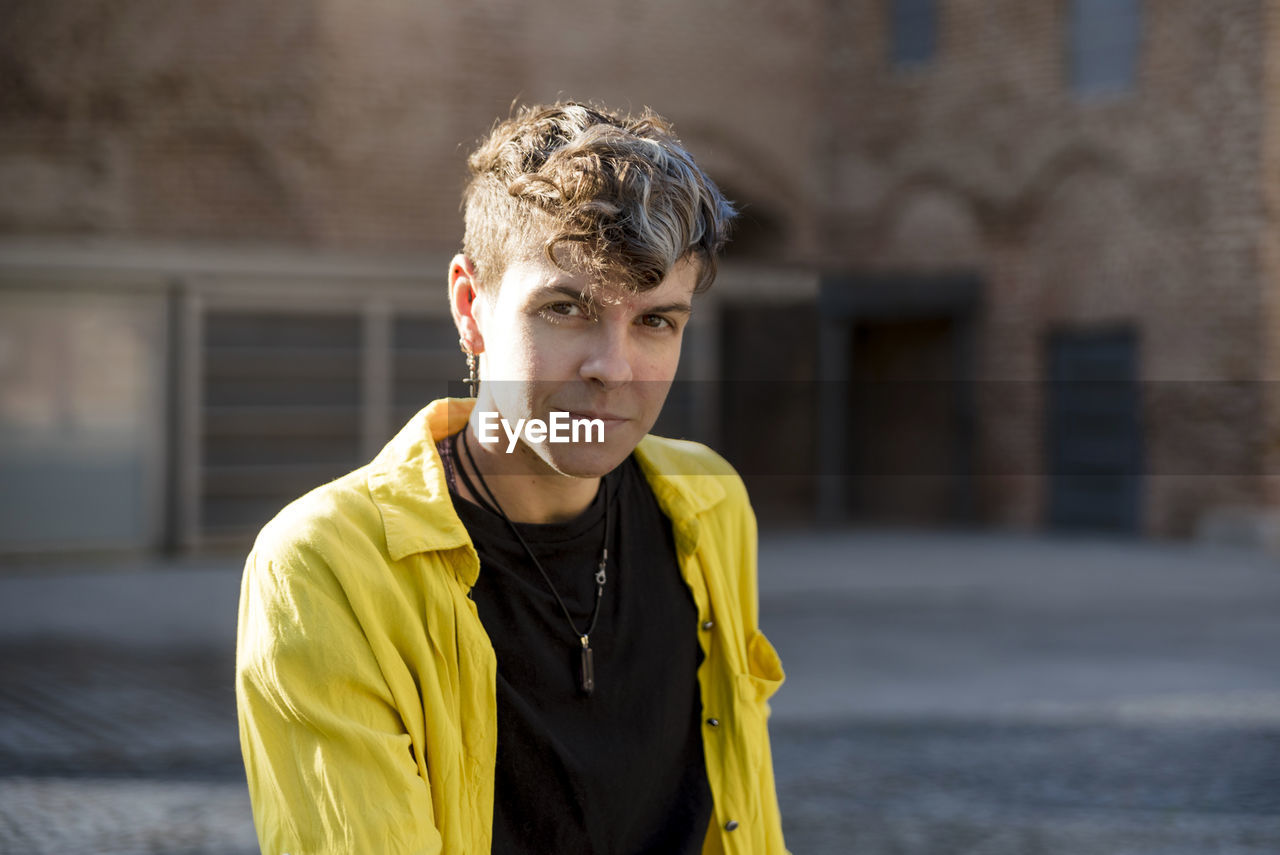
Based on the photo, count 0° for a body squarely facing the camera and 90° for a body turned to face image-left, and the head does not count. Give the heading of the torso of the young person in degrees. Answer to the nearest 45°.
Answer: approximately 315°
